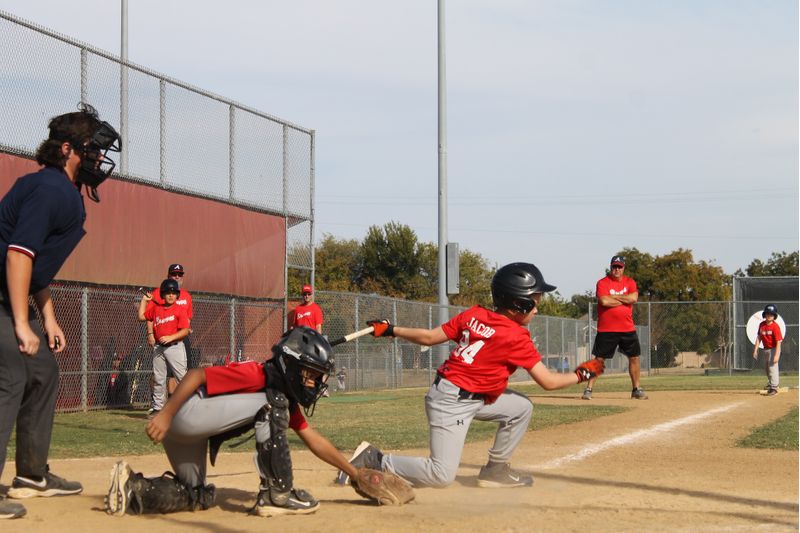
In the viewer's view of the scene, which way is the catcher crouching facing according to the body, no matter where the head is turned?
to the viewer's right

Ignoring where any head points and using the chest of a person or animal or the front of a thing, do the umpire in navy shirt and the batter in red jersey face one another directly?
no

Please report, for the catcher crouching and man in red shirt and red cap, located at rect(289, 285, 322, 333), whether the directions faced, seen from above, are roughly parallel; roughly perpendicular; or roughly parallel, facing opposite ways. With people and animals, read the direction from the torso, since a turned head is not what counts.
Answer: roughly perpendicular

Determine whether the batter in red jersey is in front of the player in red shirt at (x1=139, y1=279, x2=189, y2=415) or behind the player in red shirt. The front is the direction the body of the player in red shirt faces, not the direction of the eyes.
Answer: in front

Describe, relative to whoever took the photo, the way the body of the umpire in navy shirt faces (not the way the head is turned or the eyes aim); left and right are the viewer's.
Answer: facing to the right of the viewer

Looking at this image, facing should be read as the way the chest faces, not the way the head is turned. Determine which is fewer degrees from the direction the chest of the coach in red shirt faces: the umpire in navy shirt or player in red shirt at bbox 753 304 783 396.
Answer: the umpire in navy shirt

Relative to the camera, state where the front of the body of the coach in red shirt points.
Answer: toward the camera

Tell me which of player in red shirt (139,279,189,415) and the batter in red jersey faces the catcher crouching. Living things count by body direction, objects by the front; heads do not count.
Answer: the player in red shirt

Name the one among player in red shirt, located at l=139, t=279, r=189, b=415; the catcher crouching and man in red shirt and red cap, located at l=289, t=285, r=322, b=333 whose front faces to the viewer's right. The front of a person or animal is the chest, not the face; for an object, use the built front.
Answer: the catcher crouching

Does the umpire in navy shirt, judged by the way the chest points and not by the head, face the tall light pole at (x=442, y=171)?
no

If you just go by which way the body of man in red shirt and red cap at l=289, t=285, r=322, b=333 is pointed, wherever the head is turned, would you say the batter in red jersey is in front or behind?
in front

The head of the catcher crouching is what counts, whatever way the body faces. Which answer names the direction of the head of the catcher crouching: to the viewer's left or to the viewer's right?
to the viewer's right

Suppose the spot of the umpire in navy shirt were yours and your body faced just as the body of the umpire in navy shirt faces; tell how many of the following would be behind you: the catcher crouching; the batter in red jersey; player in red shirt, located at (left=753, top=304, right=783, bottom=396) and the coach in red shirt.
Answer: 0

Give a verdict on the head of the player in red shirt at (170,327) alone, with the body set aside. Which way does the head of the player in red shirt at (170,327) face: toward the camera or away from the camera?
toward the camera

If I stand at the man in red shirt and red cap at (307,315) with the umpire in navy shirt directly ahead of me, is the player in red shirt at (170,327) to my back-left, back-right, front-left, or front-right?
front-right

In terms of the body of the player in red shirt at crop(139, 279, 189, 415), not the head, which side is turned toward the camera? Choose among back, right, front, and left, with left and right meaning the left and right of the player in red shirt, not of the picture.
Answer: front

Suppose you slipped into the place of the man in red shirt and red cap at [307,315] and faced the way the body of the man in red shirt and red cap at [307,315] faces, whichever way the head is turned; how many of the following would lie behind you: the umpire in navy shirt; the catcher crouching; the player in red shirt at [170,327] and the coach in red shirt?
0

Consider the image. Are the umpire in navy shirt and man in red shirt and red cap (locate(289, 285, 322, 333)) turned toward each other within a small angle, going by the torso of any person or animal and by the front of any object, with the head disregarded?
no

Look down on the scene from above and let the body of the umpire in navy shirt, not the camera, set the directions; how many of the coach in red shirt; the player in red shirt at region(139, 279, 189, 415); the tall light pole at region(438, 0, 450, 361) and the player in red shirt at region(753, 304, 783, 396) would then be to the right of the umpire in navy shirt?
0

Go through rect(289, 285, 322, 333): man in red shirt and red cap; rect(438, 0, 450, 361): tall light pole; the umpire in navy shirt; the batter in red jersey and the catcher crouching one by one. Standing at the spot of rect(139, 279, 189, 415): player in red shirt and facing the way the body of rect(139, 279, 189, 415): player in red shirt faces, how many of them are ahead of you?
3
